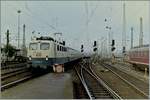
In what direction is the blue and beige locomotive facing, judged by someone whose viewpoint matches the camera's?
facing the viewer and to the left of the viewer

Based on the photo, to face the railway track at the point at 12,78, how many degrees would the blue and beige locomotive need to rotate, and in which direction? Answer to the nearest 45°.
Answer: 0° — it already faces it
